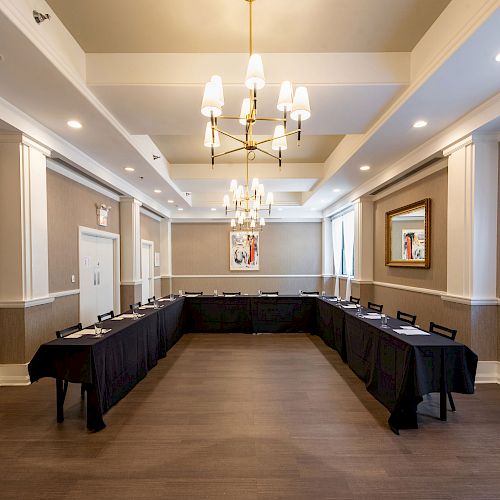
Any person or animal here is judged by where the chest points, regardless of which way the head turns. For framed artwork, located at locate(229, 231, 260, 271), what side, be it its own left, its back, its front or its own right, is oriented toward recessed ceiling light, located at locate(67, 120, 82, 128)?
front

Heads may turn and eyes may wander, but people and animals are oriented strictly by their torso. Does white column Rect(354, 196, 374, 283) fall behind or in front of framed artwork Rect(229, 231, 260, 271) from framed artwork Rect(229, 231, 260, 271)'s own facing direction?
in front

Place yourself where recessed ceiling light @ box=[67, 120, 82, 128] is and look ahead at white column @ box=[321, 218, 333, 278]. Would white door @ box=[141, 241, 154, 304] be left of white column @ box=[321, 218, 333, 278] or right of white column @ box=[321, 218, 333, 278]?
left

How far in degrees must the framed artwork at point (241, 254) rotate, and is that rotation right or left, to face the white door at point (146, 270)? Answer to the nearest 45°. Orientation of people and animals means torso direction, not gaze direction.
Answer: approximately 45° to its right

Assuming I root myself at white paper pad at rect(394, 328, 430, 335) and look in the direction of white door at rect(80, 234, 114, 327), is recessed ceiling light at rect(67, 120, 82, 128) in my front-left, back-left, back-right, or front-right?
front-left

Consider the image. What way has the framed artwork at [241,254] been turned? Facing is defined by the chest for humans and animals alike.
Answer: toward the camera

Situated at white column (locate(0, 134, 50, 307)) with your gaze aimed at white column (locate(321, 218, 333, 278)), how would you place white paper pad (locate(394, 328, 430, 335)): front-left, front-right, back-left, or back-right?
front-right

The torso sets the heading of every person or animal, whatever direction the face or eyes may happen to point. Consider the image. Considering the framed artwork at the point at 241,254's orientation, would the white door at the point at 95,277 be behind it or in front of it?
in front

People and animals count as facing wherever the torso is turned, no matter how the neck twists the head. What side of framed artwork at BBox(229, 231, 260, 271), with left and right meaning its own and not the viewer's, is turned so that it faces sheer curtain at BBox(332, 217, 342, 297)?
left

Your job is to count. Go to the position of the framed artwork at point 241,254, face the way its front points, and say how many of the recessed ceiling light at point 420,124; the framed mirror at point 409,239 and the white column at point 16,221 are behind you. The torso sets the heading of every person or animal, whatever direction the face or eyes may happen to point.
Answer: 0

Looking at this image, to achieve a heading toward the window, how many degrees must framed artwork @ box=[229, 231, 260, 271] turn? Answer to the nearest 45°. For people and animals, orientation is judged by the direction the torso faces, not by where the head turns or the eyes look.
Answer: approximately 45° to its left

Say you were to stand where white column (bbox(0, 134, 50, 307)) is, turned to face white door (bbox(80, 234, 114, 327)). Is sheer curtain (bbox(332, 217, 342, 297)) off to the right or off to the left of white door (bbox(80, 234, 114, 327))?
right

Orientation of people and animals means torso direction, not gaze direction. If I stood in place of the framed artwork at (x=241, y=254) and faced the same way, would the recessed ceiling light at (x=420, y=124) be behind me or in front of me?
in front

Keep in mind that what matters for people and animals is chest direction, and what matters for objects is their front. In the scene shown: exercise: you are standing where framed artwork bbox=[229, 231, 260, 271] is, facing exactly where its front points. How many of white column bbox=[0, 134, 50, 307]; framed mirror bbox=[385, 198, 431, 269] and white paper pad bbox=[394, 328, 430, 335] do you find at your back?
0

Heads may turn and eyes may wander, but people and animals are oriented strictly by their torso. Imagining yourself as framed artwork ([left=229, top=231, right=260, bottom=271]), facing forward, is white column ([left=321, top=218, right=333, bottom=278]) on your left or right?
on your left
